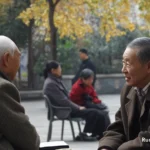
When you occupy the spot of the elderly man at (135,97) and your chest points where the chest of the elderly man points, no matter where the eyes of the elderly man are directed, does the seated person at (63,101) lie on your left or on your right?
on your right

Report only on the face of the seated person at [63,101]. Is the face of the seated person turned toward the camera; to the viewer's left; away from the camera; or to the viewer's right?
to the viewer's right

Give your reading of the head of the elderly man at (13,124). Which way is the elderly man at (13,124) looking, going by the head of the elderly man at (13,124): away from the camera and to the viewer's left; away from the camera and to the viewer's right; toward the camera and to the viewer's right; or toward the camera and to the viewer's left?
away from the camera and to the viewer's right

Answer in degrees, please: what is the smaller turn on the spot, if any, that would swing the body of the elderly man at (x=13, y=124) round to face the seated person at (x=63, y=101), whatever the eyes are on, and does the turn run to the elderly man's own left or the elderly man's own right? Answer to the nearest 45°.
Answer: approximately 45° to the elderly man's own left

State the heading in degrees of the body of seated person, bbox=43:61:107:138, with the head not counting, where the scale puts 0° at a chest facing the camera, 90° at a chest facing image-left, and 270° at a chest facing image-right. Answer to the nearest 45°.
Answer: approximately 270°

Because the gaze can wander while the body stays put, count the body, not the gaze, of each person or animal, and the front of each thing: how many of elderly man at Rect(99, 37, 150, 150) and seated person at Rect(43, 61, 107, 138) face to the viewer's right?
1

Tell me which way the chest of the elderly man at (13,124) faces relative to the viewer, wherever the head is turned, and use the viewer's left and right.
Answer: facing away from the viewer and to the right of the viewer

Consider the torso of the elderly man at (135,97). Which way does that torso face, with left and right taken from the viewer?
facing the viewer and to the left of the viewer
